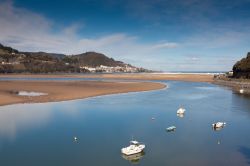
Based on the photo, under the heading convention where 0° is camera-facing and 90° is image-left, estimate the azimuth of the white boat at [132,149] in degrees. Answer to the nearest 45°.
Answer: approximately 45°
